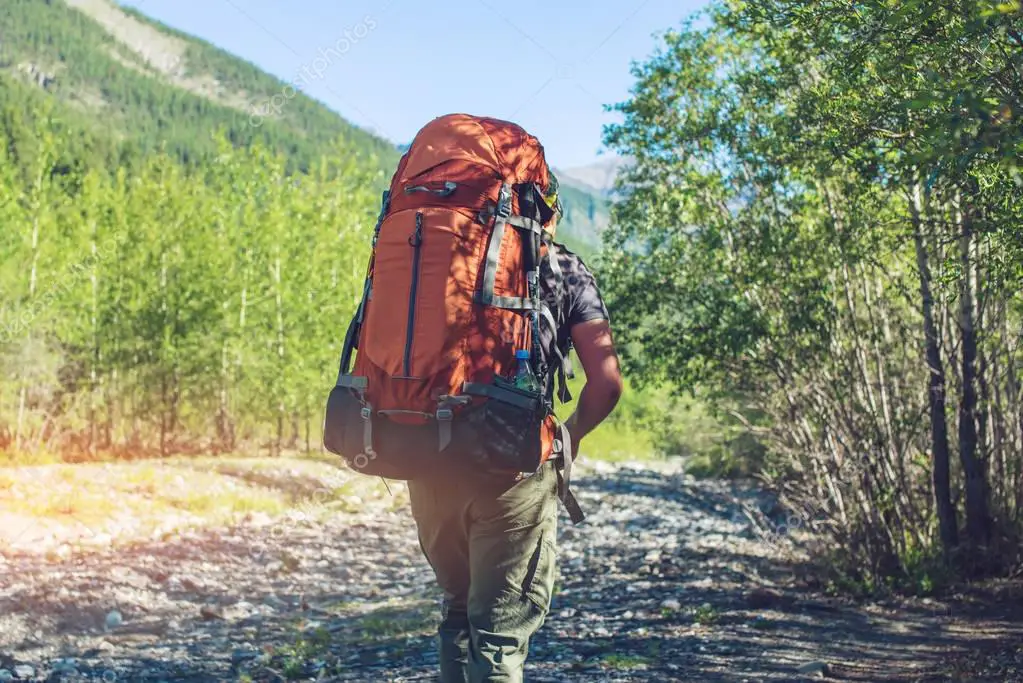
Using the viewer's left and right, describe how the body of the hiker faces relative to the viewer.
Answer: facing away from the viewer and to the right of the viewer

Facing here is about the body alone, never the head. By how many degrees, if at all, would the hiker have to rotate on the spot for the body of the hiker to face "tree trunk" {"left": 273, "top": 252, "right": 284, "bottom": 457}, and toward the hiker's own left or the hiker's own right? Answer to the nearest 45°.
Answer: approximately 45° to the hiker's own left
